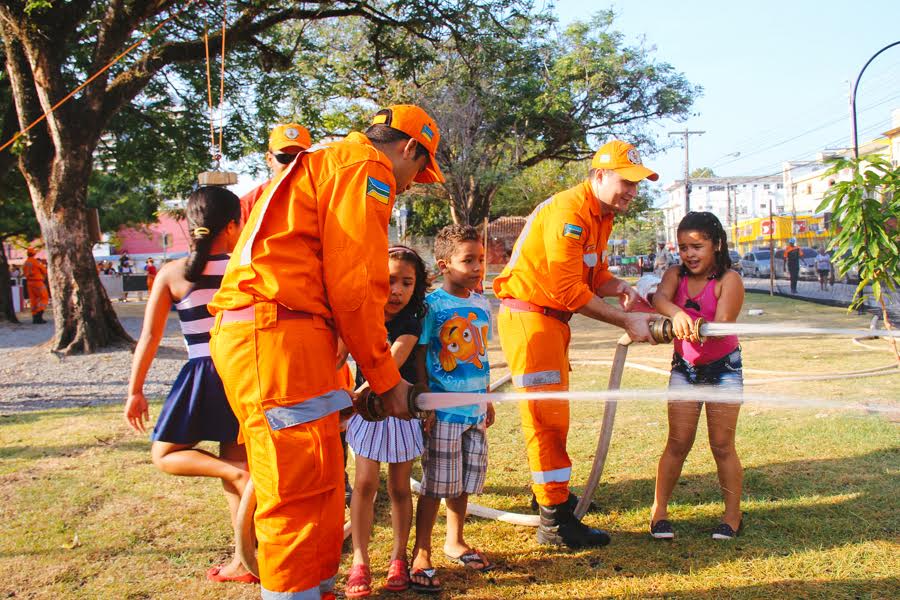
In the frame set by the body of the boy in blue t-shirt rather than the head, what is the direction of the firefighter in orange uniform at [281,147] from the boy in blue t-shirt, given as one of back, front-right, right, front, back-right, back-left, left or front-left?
back

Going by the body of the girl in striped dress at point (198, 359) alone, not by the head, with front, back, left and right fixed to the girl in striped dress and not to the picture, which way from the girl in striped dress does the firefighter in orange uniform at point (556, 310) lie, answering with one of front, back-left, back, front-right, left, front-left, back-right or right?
front-right

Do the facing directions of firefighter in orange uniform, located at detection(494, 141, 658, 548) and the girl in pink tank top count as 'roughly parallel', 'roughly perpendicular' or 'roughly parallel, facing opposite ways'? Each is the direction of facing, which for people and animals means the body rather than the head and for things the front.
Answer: roughly perpendicular

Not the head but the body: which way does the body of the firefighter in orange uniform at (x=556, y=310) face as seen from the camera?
to the viewer's right

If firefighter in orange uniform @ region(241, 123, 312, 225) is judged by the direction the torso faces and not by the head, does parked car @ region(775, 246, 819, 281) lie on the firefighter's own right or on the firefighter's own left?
on the firefighter's own left

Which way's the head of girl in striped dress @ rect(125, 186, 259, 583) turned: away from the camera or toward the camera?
away from the camera

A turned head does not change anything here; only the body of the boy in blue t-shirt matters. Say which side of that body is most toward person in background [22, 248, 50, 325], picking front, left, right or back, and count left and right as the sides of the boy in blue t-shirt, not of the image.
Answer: back

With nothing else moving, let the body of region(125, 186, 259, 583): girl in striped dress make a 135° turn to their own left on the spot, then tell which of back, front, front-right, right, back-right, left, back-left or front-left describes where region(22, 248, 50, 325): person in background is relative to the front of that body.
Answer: right

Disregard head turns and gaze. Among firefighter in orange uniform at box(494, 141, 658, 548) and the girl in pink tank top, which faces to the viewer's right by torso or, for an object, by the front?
the firefighter in orange uniform

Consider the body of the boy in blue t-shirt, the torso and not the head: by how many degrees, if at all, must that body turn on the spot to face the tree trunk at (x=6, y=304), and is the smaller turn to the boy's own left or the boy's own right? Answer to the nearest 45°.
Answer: approximately 180°

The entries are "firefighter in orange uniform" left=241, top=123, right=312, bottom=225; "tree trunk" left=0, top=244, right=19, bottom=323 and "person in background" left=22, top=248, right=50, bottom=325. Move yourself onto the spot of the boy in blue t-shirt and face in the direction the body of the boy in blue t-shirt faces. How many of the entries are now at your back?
3

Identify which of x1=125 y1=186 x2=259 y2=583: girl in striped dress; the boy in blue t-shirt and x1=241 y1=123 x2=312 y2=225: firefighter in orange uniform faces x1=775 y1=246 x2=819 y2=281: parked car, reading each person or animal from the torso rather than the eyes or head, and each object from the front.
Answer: the girl in striped dress

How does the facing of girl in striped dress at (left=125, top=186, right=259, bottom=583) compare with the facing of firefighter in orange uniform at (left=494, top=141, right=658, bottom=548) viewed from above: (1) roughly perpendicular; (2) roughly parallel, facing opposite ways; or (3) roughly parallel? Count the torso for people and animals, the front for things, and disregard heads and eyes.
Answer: roughly perpendicular

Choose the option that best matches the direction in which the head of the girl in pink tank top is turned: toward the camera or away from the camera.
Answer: toward the camera

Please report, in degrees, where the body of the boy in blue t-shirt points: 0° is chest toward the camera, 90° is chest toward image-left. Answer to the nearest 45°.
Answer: approximately 315°

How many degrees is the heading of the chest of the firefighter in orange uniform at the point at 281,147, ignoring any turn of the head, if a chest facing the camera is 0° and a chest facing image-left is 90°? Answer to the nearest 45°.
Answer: approximately 315°

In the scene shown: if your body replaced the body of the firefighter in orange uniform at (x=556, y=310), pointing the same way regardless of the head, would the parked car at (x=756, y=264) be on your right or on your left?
on your left

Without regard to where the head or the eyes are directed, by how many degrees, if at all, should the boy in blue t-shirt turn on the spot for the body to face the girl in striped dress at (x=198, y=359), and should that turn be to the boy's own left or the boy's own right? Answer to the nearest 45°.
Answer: approximately 135° to the boy's own right

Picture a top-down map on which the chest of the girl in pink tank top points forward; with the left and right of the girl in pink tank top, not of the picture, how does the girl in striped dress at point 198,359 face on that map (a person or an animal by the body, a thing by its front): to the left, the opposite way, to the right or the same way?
the opposite way

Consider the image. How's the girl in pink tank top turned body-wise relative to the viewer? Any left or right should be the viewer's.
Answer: facing the viewer

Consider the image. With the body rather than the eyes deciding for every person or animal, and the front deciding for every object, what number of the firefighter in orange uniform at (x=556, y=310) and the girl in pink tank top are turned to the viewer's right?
1
